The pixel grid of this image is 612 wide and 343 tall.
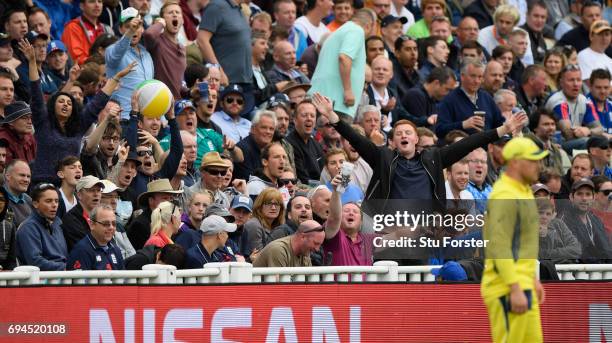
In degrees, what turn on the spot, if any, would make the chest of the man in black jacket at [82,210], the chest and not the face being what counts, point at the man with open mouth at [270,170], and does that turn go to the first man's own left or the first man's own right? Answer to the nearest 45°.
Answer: approximately 90° to the first man's own left

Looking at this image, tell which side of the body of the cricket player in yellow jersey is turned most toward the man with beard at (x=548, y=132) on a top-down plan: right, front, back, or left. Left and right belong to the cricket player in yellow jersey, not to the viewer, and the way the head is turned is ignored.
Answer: left

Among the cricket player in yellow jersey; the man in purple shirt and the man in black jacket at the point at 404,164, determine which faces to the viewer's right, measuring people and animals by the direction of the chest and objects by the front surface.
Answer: the cricket player in yellow jersey

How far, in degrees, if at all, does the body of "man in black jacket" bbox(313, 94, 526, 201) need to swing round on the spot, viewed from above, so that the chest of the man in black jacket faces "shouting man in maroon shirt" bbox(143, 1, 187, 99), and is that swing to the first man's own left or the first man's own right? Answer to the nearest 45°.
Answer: approximately 135° to the first man's own right

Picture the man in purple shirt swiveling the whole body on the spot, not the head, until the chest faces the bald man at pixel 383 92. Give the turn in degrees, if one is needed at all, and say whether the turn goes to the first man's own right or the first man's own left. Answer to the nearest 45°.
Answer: approximately 180°

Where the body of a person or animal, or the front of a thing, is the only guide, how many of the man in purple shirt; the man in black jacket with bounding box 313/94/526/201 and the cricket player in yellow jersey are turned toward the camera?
2

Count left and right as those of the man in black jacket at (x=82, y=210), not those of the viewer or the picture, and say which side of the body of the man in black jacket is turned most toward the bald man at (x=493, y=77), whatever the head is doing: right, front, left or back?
left

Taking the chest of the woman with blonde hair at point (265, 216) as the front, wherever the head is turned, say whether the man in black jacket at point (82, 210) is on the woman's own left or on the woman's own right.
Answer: on the woman's own right

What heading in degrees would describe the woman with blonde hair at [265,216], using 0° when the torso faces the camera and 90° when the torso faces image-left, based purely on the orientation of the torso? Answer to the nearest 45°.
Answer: approximately 315°

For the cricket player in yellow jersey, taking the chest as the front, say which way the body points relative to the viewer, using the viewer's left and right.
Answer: facing to the right of the viewer

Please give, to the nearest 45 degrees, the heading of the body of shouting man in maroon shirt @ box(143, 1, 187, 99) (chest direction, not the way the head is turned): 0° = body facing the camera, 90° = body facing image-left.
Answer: approximately 315°

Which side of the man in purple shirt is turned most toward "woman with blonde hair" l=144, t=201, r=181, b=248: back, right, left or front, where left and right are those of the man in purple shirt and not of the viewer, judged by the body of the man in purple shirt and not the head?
right
